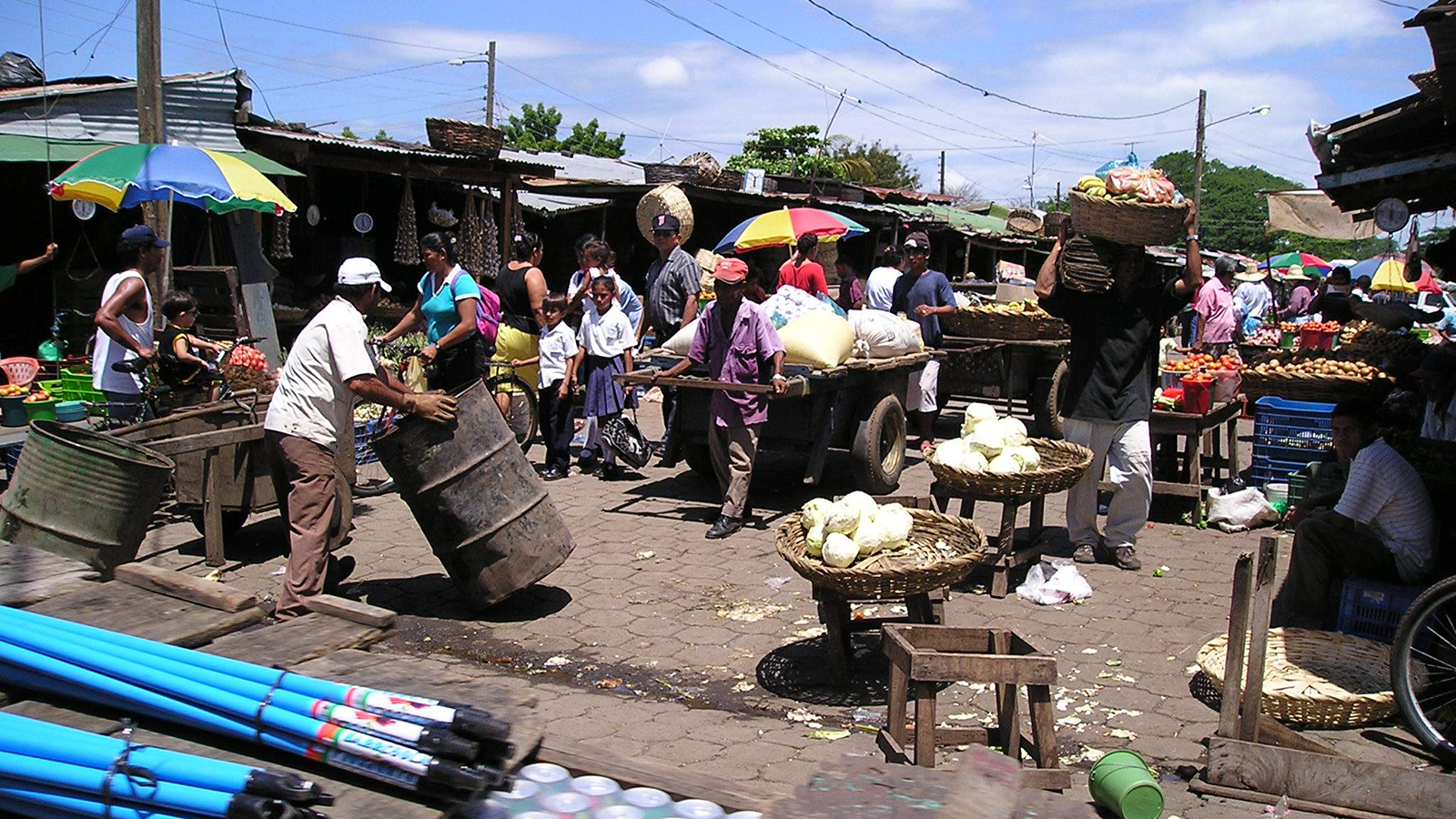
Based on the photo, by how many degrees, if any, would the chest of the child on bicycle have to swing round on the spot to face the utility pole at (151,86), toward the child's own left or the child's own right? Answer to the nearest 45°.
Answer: approximately 90° to the child's own left

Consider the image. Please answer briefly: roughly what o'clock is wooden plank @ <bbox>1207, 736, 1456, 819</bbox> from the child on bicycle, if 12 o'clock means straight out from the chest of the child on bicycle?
The wooden plank is roughly at 2 o'clock from the child on bicycle.

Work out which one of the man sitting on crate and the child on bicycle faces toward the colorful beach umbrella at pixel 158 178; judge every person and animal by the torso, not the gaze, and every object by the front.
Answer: the man sitting on crate

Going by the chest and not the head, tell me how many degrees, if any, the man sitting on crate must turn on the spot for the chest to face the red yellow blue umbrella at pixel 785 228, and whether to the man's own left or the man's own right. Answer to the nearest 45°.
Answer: approximately 45° to the man's own right

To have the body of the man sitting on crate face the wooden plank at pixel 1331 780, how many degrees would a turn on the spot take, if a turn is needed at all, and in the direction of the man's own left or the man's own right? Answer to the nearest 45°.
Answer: approximately 90° to the man's own left

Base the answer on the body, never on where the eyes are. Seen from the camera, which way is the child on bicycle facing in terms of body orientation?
to the viewer's right

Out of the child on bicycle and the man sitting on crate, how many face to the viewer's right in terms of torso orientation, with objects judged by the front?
1

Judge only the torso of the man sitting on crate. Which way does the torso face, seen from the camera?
to the viewer's left
